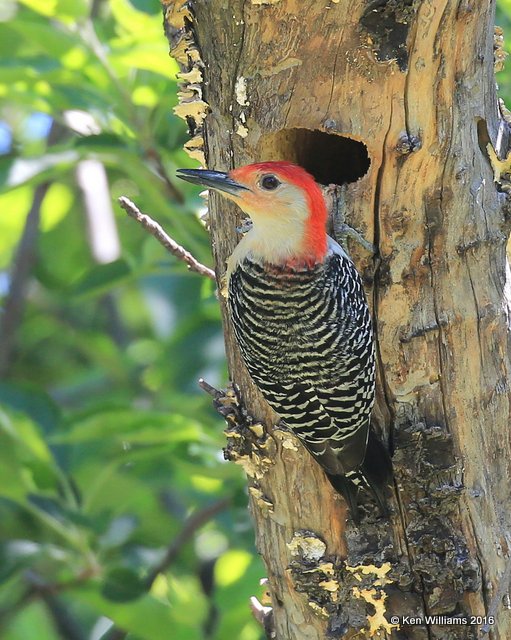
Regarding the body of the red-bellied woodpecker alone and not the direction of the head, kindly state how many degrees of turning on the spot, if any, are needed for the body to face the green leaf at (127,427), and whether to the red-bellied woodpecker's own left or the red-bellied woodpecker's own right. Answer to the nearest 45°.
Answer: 0° — it already faces it

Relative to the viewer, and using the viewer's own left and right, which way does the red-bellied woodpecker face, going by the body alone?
facing away from the viewer and to the left of the viewer

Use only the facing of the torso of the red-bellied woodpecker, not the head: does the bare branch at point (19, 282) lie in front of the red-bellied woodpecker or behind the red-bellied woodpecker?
in front

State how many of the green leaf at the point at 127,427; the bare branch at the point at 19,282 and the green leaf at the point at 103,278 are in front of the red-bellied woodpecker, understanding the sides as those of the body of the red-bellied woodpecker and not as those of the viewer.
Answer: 3

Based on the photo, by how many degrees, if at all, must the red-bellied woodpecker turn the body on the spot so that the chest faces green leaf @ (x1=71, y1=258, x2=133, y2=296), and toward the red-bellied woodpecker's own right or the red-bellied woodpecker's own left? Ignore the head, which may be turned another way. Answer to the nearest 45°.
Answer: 0° — it already faces it
